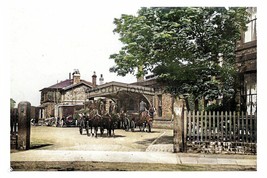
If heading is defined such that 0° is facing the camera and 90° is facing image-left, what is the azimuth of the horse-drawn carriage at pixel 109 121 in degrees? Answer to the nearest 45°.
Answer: approximately 45°

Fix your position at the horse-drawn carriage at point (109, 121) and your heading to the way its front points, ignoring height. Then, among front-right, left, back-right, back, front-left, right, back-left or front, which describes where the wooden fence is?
back-left

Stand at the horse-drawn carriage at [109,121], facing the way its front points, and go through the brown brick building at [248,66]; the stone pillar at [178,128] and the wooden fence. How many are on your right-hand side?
0

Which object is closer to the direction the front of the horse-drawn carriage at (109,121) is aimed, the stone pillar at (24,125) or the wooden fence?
the stone pillar
